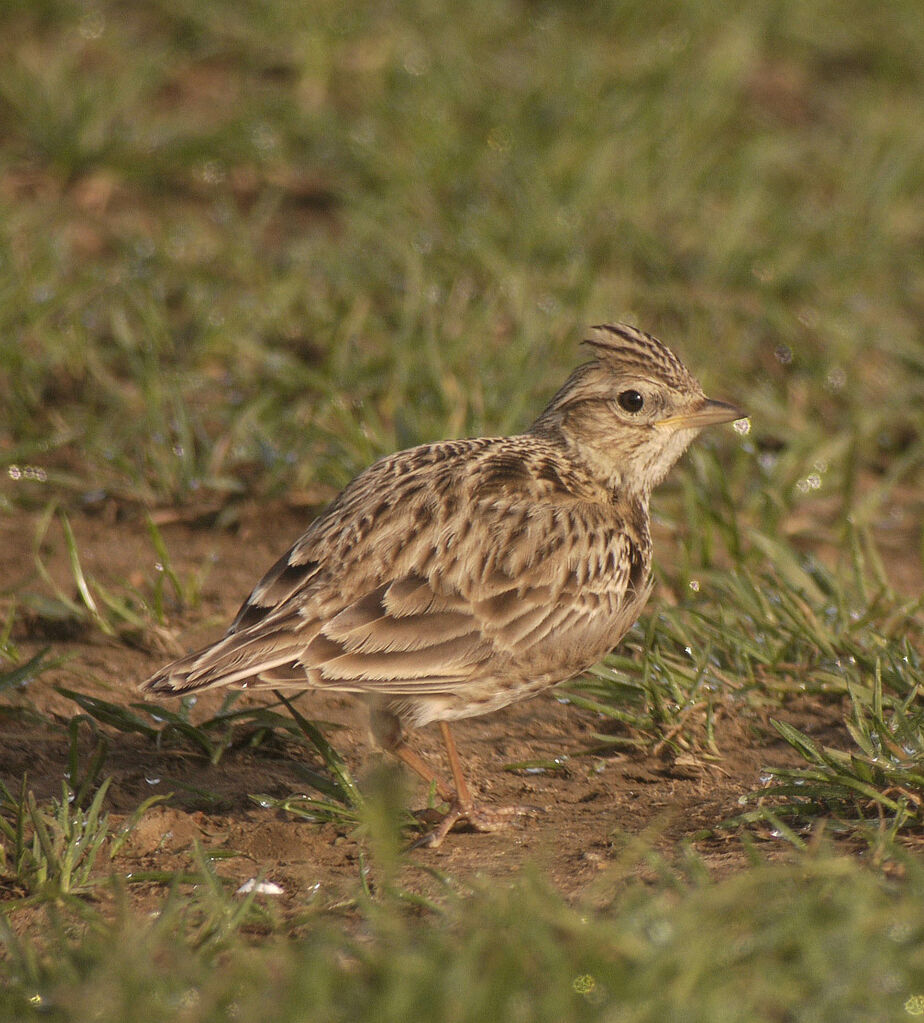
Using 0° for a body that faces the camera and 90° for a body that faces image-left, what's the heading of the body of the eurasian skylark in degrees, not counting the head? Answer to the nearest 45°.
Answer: approximately 270°
